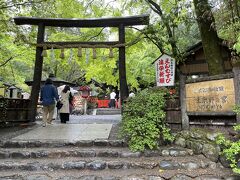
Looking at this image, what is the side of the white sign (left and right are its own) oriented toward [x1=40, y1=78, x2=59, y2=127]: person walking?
right

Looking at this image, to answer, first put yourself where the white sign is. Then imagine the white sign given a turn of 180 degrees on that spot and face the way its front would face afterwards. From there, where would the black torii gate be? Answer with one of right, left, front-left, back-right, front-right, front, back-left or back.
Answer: left

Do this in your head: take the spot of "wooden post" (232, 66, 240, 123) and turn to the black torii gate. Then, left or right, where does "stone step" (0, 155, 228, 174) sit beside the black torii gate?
left

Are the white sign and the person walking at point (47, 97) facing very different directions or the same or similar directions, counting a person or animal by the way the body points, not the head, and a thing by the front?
very different directions

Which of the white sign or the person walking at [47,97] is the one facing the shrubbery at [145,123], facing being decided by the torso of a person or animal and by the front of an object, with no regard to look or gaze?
the white sign

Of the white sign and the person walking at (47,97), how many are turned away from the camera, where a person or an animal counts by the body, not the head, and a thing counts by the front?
1

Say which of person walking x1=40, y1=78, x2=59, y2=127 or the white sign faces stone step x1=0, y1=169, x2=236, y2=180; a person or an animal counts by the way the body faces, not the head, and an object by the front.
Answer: the white sign

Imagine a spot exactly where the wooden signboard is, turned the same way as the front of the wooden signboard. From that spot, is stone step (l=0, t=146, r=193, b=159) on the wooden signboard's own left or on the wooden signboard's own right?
on the wooden signboard's own right

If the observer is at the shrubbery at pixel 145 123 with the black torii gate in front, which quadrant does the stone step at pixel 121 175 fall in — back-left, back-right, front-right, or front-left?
back-left

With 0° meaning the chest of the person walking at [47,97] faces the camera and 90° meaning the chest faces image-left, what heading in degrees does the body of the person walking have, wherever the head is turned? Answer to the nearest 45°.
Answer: approximately 180°
